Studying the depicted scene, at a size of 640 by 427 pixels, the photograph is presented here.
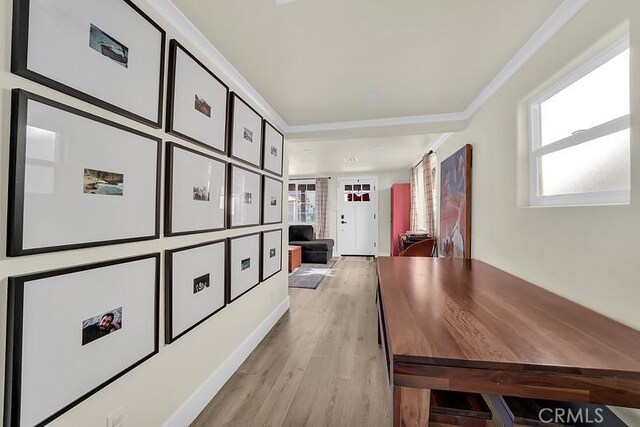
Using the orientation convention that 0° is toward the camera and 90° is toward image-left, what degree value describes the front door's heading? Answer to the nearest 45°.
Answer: approximately 0°

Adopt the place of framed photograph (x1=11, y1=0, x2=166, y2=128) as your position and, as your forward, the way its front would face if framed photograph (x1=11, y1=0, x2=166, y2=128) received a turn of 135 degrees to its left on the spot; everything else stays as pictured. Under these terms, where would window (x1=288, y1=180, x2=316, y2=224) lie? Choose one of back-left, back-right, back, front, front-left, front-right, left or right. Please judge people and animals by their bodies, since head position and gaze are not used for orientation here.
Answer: front-right

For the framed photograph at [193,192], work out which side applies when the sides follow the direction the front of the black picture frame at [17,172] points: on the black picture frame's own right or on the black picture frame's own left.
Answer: on the black picture frame's own left

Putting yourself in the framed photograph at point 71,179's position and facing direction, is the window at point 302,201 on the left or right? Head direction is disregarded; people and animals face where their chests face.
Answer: on its left

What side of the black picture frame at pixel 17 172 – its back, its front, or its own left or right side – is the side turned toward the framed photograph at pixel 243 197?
left

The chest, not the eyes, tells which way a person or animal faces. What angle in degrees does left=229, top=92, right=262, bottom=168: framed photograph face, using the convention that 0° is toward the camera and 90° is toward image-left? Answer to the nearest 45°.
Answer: approximately 315°

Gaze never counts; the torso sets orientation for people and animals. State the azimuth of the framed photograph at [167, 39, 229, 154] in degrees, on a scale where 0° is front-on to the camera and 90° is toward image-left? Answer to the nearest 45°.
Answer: approximately 315°

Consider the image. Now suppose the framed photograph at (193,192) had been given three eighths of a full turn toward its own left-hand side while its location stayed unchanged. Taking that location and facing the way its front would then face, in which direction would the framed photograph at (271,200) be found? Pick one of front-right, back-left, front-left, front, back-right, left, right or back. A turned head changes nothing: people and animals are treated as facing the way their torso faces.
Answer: front-right

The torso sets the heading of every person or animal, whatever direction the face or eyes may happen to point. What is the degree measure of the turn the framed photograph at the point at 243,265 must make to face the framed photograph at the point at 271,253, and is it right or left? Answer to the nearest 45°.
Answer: approximately 90° to its left

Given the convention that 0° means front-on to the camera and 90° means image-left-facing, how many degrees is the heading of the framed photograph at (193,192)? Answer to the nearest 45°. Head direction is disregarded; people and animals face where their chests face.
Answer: approximately 315°

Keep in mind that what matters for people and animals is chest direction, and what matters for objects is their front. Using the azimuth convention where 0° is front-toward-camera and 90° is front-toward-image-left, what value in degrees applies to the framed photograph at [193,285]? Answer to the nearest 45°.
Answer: approximately 315°
